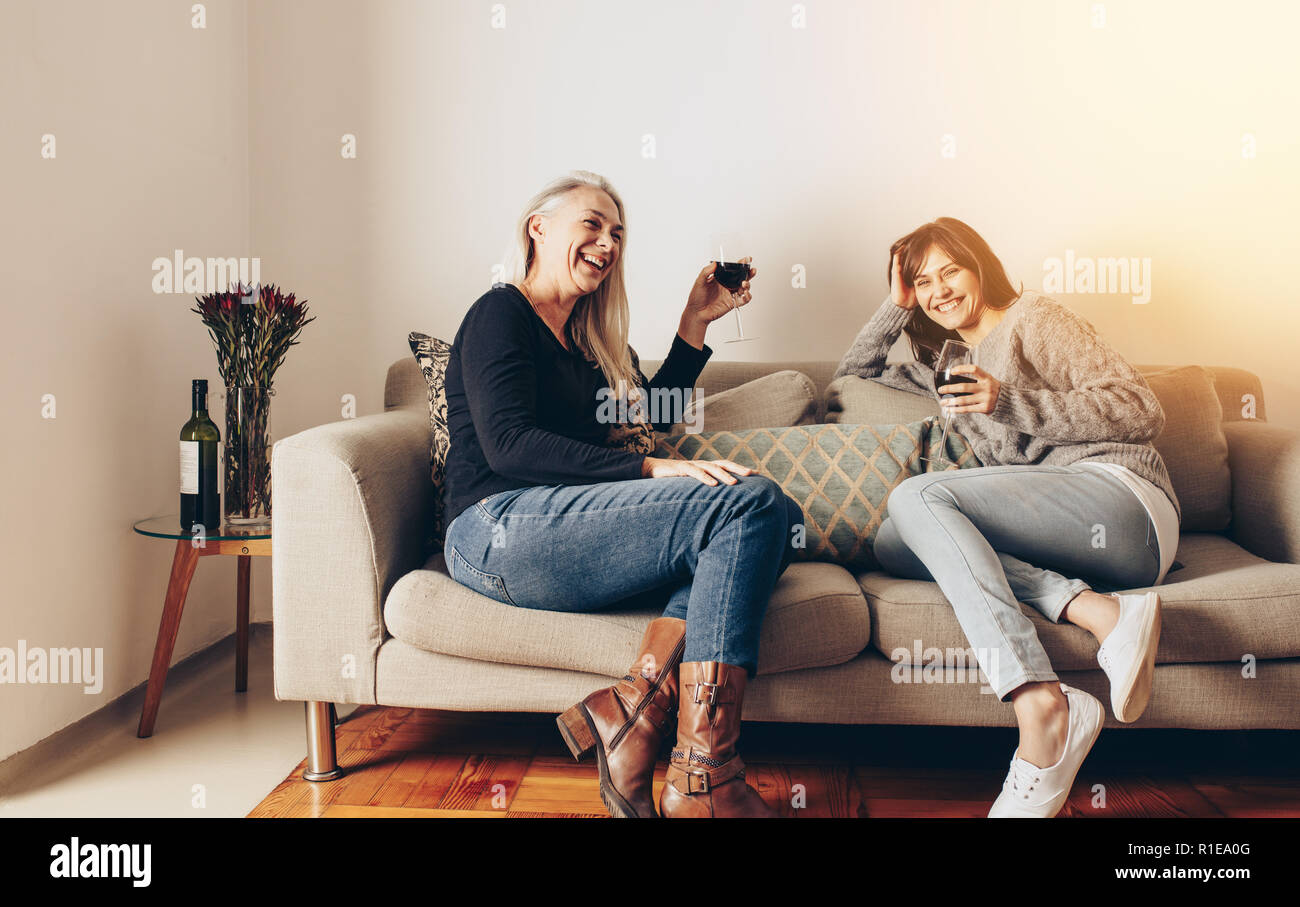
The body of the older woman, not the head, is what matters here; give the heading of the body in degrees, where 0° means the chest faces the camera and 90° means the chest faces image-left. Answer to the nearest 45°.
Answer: approximately 270°

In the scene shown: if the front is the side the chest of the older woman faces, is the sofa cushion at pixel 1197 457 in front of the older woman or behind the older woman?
in front

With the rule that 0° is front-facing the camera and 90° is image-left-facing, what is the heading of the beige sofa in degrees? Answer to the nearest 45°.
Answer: approximately 0°
